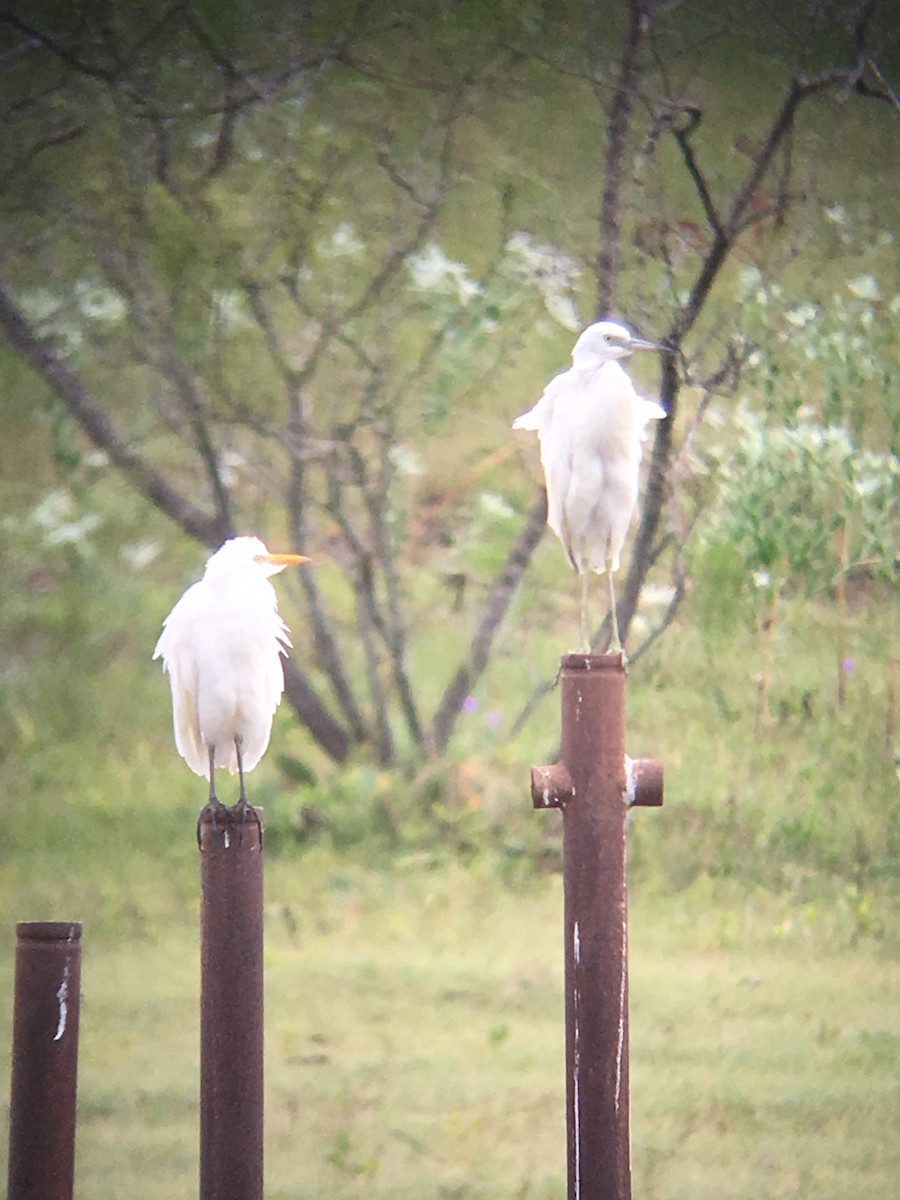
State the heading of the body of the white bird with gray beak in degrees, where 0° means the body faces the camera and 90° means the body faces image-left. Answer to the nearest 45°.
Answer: approximately 0°
